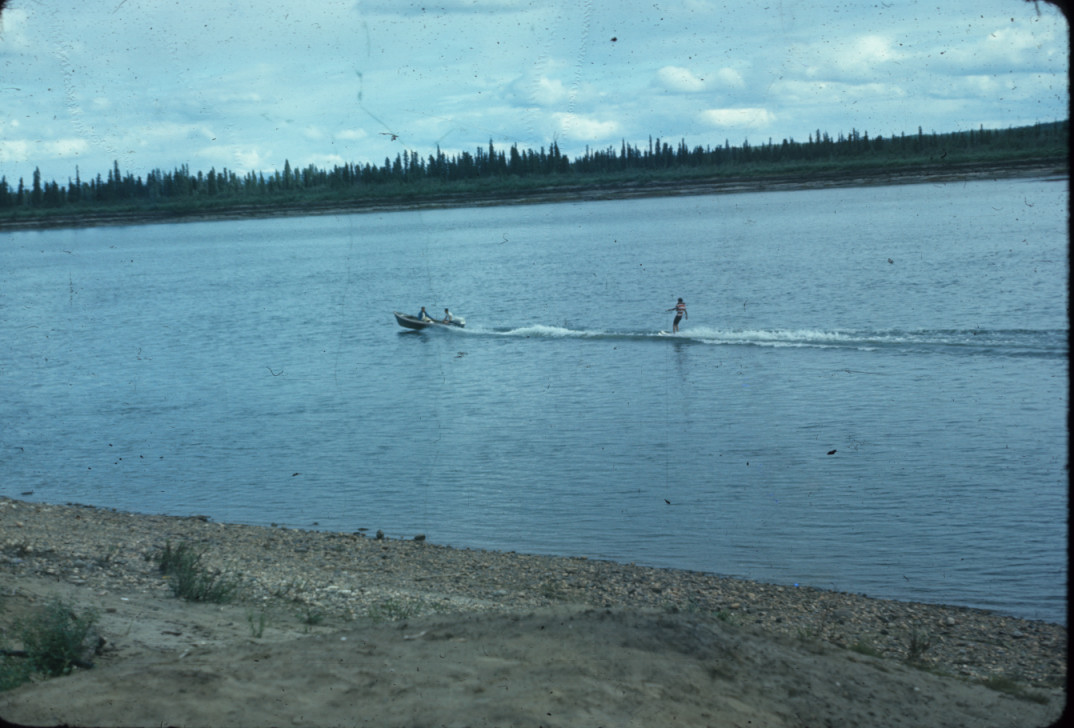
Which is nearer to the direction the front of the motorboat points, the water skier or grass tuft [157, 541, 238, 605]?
the grass tuft

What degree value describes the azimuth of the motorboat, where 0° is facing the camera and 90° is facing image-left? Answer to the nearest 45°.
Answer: approximately 90°

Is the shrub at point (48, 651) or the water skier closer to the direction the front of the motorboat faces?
the shrub

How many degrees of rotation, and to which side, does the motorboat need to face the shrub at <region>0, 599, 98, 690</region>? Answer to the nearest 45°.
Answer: approximately 90° to its left

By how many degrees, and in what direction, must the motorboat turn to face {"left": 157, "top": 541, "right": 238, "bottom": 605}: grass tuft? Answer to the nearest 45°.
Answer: approximately 90° to its left
